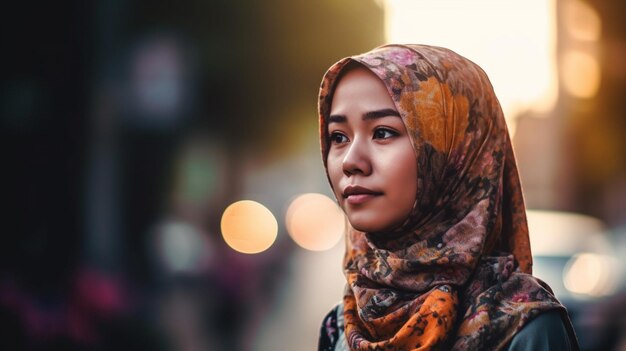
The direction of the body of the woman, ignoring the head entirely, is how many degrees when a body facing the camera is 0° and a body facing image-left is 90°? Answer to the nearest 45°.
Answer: approximately 45°

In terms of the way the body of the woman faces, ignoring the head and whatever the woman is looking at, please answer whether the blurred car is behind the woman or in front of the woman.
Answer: behind

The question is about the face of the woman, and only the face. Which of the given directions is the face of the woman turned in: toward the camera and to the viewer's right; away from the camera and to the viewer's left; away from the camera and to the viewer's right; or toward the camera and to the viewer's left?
toward the camera and to the viewer's left
